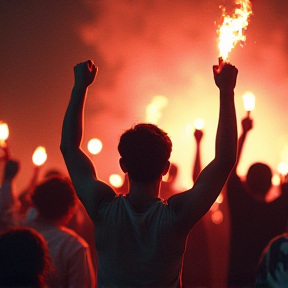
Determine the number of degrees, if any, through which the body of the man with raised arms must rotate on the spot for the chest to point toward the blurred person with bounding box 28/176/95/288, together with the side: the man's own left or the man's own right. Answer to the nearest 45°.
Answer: approximately 45° to the man's own left

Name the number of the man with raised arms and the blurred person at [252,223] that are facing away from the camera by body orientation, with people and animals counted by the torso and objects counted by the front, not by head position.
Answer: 2

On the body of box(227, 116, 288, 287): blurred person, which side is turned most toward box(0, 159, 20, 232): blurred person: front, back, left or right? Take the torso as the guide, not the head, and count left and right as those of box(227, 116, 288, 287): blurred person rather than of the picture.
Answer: left

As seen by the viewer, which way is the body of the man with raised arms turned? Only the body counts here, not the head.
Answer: away from the camera

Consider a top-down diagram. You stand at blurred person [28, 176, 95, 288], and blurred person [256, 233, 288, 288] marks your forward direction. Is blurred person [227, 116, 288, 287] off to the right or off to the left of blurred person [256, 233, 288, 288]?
left

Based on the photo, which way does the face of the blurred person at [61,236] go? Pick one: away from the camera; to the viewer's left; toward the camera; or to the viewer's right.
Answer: away from the camera

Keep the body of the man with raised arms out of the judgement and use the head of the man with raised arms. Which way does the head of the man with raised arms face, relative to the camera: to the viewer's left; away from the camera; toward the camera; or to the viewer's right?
away from the camera

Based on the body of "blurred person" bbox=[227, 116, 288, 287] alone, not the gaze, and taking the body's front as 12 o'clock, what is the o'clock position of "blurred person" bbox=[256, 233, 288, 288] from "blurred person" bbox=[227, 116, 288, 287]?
"blurred person" bbox=[256, 233, 288, 288] is roughly at 6 o'clock from "blurred person" bbox=[227, 116, 288, 287].

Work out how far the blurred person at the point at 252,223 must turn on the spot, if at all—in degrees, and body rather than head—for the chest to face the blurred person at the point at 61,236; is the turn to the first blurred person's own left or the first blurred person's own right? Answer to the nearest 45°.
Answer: approximately 135° to the first blurred person's own left

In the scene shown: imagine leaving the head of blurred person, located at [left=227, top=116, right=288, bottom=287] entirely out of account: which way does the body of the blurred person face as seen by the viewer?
away from the camera

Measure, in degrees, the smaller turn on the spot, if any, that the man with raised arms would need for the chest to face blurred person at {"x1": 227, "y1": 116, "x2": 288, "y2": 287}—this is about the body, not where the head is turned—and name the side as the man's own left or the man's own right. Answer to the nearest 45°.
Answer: approximately 45° to the man's own right
